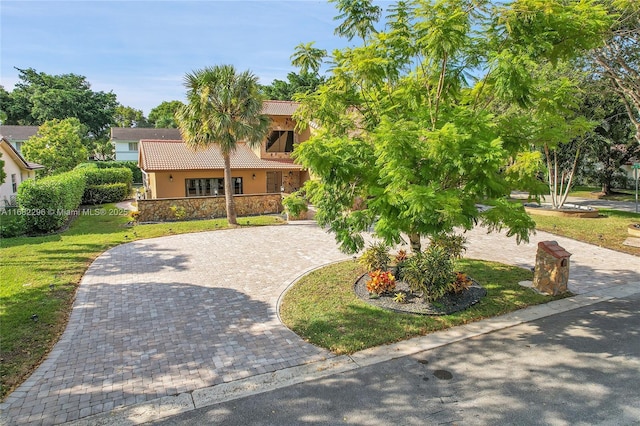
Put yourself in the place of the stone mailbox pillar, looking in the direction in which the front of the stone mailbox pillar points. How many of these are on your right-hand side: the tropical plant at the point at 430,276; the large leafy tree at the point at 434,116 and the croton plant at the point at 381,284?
3

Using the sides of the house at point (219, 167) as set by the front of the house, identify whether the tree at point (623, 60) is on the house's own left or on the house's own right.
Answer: on the house's own left

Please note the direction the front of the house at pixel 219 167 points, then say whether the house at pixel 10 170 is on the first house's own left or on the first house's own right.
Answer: on the first house's own right

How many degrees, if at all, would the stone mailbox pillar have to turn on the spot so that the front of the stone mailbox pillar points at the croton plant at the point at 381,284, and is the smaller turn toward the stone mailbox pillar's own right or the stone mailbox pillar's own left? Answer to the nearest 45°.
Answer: approximately 90° to the stone mailbox pillar's own right

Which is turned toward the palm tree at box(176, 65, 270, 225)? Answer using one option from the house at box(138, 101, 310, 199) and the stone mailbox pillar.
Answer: the house

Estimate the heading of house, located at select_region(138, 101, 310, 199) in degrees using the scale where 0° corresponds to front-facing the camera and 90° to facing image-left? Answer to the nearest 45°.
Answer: approximately 0°

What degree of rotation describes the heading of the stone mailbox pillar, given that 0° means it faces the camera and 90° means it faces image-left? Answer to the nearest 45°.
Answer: approximately 315°

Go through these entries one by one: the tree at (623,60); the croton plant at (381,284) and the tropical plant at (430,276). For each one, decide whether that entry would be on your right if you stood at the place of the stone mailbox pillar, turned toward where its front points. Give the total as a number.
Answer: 2
